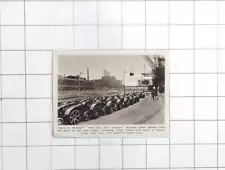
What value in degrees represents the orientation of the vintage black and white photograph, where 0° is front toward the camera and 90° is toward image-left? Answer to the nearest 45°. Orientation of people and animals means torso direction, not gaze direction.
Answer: approximately 0°
